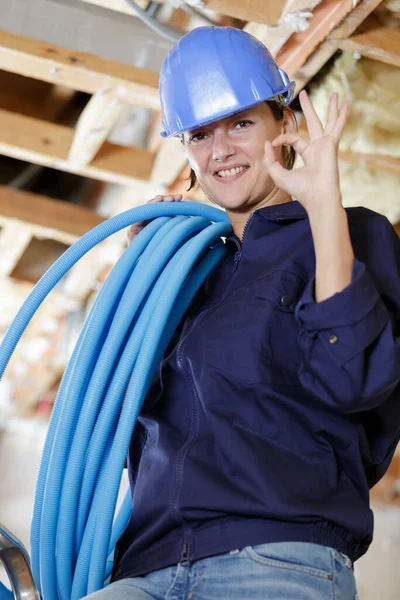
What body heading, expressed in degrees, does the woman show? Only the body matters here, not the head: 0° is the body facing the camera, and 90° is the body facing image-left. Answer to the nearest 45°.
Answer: approximately 45°

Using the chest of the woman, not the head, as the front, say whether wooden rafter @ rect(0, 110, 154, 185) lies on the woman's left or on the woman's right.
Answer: on the woman's right

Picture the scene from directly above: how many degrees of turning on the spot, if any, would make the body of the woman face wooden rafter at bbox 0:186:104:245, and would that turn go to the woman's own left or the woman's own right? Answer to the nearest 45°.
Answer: approximately 90° to the woman's own right
